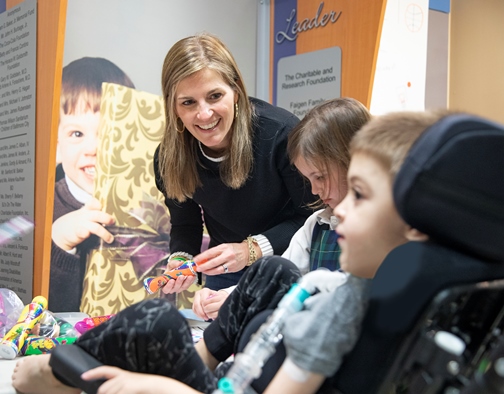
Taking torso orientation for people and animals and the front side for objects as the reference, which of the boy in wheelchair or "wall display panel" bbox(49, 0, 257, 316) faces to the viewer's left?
the boy in wheelchair

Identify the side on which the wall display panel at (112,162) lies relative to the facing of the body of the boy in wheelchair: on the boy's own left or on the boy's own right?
on the boy's own right

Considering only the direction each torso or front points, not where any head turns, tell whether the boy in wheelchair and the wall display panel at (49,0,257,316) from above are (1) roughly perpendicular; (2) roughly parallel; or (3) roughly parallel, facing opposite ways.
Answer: roughly perpendicular

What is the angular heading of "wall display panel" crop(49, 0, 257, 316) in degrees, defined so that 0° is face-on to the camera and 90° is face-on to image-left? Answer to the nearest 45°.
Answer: approximately 0°

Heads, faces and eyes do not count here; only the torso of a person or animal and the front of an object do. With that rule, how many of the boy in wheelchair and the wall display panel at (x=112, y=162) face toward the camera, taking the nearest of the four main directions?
1

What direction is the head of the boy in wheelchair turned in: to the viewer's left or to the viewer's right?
to the viewer's left

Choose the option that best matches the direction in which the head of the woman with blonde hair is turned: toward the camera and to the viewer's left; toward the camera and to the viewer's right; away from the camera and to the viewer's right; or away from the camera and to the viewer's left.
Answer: toward the camera and to the viewer's right

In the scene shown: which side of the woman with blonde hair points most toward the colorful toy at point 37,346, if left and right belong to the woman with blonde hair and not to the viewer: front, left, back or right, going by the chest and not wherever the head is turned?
front

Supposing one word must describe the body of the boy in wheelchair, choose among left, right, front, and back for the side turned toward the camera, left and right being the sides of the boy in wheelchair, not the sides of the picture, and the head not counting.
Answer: left
